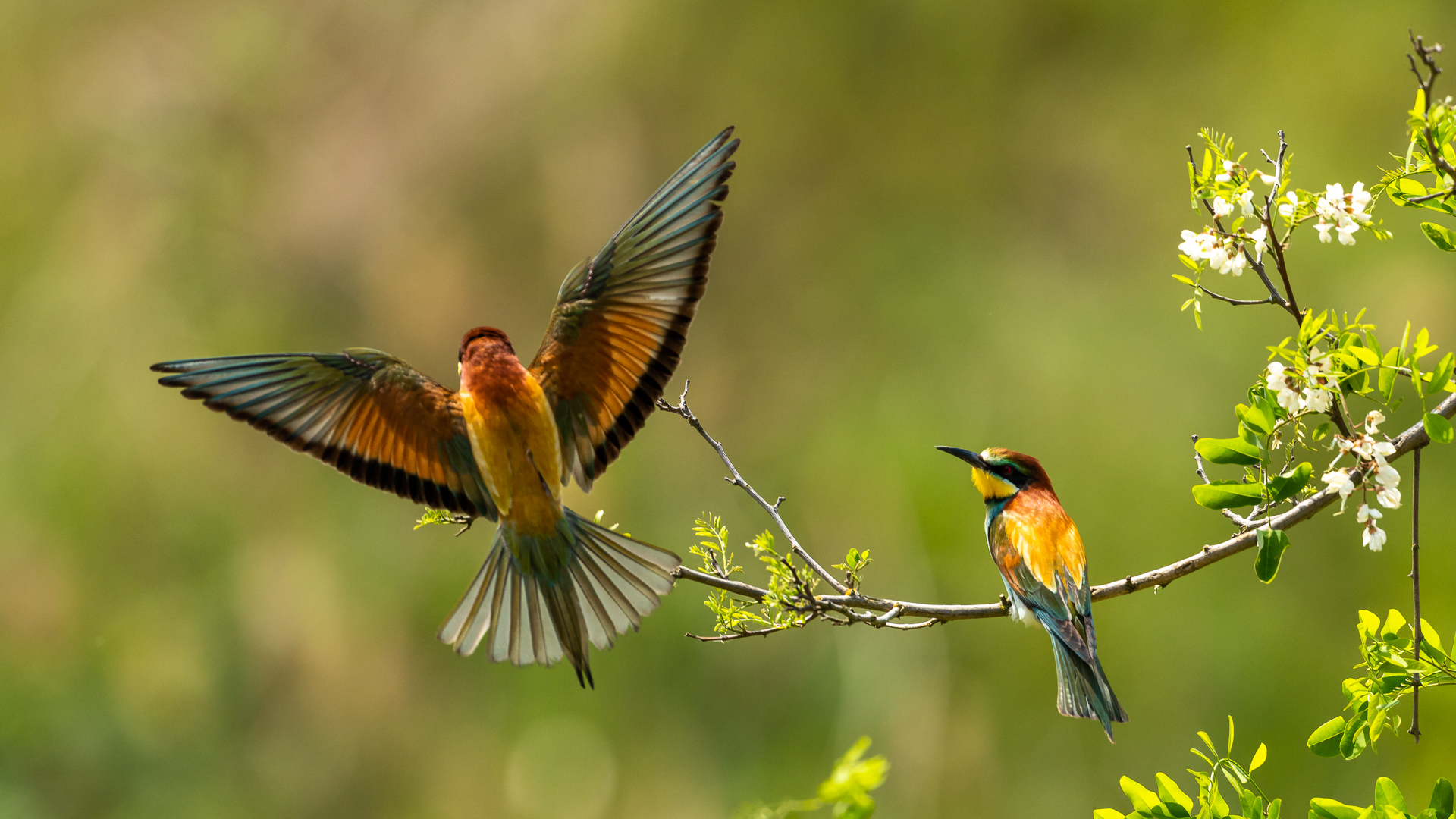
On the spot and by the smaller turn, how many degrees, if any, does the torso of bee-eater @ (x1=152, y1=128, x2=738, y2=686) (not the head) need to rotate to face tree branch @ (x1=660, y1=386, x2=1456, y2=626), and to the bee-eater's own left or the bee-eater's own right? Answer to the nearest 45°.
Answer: approximately 135° to the bee-eater's own right

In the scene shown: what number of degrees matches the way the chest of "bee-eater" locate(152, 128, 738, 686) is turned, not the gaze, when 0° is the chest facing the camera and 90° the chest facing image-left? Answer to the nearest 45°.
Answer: approximately 180°

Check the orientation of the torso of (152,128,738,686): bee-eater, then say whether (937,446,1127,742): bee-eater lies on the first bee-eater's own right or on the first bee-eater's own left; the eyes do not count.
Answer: on the first bee-eater's own right
